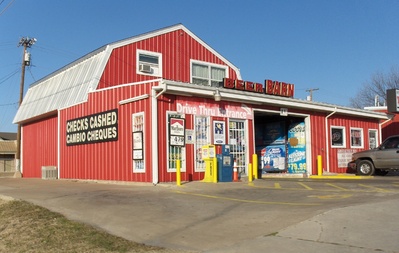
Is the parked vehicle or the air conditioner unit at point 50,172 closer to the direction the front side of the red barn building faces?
the parked vehicle

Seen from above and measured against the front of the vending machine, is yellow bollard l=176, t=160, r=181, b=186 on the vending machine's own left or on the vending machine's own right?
on the vending machine's own right

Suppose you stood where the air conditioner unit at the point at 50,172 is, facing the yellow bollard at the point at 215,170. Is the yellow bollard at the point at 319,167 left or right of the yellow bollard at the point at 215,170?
left

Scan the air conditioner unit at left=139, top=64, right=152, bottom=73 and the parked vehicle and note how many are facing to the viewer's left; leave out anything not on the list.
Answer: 1

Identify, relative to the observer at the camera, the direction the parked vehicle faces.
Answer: facing to the left of the viewer

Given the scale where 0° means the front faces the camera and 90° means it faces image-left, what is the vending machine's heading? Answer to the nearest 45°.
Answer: approximately 315°
